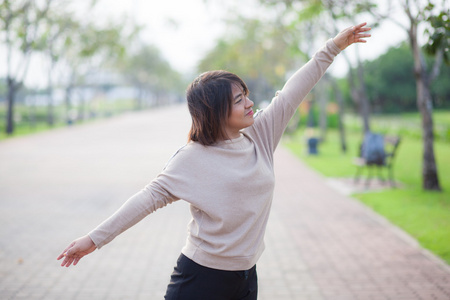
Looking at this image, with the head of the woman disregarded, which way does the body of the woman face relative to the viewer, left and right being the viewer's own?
facing the viewer and to the right of the viewer
